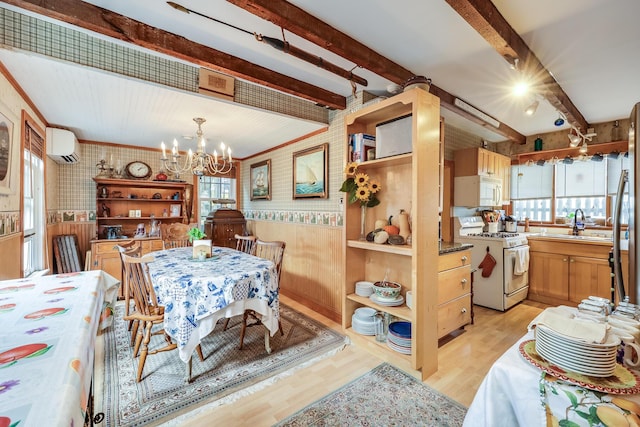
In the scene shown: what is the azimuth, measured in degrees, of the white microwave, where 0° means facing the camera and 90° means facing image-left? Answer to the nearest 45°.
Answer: approximately 315°

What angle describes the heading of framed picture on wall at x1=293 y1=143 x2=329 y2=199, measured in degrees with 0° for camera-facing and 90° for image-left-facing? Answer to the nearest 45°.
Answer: approximately 45°

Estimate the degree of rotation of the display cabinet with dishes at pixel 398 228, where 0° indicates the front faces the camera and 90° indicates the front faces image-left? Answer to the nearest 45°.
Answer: approximately 45°

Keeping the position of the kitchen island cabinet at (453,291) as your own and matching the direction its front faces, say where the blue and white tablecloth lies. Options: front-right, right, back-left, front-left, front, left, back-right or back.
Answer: right

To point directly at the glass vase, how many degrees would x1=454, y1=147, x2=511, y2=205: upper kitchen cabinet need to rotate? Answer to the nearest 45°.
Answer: approximately 90° to its right

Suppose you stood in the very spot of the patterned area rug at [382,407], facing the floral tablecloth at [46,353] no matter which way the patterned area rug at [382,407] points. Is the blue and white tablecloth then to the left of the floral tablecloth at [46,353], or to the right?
right

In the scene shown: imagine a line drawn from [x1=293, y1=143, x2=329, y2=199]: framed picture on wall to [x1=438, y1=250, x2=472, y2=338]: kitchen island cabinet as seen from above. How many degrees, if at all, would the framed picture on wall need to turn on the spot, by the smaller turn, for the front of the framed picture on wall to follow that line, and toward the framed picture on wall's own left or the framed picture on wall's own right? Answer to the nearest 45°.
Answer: approximately 90° to the framed picture on wall's own left

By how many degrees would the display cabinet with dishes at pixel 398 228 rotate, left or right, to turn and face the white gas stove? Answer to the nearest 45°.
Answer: approximately 180°

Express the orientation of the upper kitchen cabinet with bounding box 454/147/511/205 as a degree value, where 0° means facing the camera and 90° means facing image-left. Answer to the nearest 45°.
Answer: approximately 315°

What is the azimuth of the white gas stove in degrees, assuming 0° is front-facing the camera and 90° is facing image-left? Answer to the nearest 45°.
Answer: approximately 315°

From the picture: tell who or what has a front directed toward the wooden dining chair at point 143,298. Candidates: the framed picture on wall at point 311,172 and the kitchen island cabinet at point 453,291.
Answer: the framed picture on wall

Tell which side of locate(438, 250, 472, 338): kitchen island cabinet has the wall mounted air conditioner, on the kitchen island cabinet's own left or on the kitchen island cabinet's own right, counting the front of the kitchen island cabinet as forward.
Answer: on the kitchen island cabinet's own right

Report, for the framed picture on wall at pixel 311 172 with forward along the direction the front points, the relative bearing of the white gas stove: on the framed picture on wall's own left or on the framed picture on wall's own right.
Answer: on the framed picture on wall's own left

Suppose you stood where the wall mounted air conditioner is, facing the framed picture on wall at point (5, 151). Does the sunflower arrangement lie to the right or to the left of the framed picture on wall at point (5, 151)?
left
